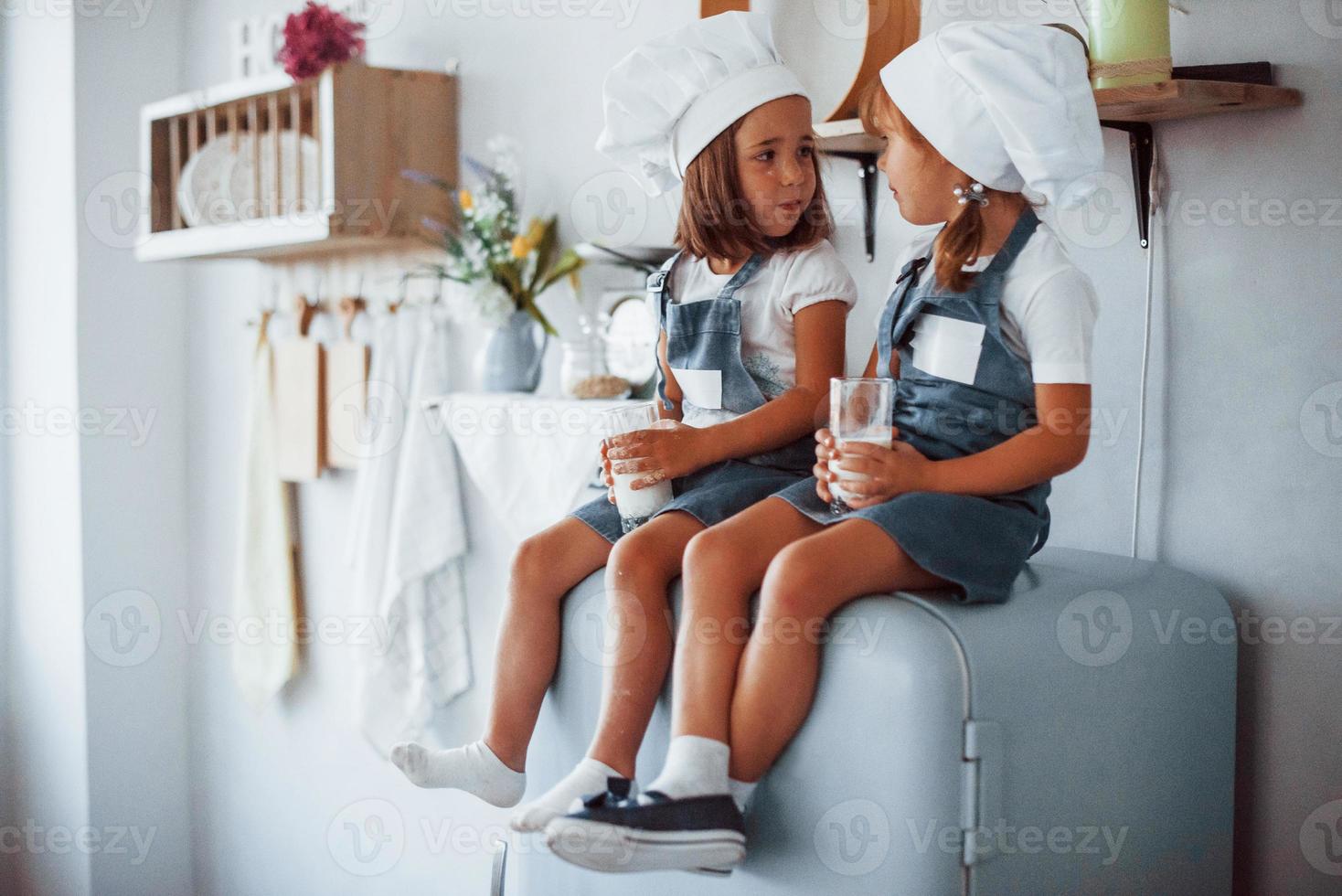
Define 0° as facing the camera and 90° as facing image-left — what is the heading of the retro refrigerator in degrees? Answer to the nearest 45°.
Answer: approximately 45°

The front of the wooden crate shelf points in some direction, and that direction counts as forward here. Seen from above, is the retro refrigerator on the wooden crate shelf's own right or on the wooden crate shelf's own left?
on the wooden crate shelf's own left

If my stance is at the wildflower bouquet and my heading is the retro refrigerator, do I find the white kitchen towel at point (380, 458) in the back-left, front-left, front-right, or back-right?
back-right

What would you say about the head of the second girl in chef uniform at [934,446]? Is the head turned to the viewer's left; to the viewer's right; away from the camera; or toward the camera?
to the viewer's left

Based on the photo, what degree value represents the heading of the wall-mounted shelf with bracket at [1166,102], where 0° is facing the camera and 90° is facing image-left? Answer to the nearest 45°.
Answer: approximately 45°

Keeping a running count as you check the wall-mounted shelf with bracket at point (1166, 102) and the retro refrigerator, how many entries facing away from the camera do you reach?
0

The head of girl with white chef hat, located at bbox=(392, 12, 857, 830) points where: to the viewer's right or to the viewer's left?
to the viewer's right

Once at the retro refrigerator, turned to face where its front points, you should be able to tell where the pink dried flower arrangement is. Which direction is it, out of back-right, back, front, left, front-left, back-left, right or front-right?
right

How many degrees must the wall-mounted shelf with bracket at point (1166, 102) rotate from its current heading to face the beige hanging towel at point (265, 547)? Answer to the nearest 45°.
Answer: approximately 90° to its right

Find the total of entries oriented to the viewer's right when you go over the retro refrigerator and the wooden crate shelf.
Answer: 0

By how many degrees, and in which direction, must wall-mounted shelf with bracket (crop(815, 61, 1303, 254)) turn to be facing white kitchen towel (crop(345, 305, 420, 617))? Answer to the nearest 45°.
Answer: approximately 90° to its right

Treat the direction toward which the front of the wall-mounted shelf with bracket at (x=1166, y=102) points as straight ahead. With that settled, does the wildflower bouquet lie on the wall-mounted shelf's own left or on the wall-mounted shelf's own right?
on the wall-mounted shelf's own right
